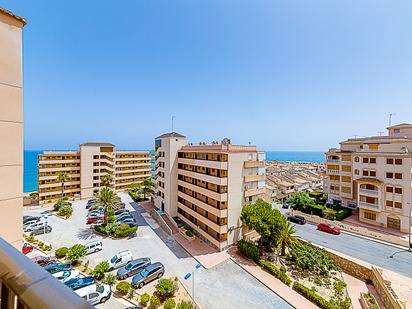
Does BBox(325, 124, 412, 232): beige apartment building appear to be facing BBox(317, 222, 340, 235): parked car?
yes

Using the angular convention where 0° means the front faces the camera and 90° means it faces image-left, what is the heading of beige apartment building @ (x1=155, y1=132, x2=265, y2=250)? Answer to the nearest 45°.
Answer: approximately 45°

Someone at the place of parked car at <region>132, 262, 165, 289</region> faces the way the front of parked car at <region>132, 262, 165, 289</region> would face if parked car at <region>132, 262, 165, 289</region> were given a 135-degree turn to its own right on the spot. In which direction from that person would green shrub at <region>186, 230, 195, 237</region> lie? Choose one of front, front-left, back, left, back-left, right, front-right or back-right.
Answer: front-right

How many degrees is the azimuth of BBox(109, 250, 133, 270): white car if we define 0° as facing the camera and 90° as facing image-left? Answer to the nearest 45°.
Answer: approximately 45°

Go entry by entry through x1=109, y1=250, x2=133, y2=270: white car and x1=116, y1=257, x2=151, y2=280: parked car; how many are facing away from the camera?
0

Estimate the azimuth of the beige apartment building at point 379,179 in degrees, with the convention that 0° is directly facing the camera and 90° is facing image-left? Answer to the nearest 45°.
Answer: approximately 45°

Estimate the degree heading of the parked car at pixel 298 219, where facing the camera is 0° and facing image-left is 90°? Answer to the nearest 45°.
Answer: approximately 135°

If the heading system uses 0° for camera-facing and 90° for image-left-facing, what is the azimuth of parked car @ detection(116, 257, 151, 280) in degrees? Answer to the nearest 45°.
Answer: approximately 45°

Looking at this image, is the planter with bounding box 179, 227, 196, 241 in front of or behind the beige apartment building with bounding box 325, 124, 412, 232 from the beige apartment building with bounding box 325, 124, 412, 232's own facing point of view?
in front

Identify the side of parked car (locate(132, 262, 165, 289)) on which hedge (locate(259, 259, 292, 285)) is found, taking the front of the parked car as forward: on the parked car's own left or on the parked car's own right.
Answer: on the parked car's own left

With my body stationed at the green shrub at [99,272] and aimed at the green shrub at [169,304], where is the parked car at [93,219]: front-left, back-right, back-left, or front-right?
back-left

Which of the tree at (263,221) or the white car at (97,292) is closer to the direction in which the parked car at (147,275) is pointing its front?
the white car

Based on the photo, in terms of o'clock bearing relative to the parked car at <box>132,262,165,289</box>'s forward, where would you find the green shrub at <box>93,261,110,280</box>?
The green shrub is roughly at 2 o'clock from the parked car.

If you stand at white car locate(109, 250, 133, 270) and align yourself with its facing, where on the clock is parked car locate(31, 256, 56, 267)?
The parked car is roughly at 2 o'clock from the white car.
